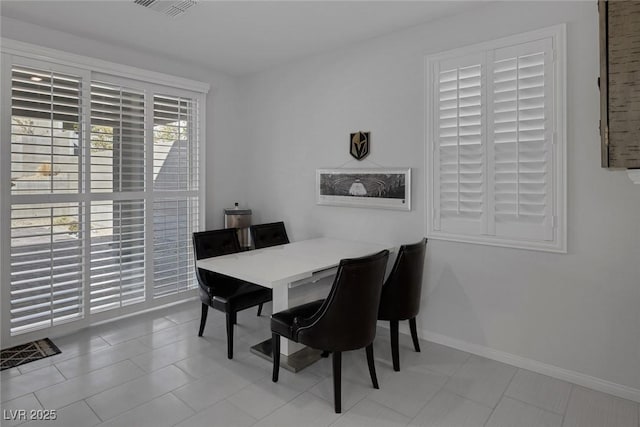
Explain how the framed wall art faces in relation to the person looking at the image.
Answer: facing the viewer and to the left of the viewer

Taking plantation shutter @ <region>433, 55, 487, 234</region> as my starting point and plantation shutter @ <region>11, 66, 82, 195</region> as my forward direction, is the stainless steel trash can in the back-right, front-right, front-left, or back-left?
front-right

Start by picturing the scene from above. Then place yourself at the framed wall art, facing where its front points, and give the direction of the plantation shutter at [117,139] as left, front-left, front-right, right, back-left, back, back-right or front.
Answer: front-right

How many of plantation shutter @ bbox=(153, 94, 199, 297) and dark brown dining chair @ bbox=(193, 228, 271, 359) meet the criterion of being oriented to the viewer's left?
0

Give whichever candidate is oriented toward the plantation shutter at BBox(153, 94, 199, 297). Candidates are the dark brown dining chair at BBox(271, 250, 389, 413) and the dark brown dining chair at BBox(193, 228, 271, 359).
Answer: the dark brown dining chair at BBox(271, 250, 389, 413)

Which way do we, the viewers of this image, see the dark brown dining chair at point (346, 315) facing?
facing away from the viewer and to the left of the viewer

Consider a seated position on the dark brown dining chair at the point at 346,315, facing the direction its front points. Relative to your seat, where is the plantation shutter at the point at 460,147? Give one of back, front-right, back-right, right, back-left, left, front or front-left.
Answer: right

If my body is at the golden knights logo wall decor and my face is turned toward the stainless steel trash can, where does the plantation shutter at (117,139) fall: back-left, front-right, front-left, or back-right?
front-left

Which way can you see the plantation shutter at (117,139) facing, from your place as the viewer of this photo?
facing the viewer and to the right of the viewer

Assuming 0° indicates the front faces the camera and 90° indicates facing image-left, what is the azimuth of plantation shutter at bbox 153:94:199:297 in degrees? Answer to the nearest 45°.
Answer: approximately 315°

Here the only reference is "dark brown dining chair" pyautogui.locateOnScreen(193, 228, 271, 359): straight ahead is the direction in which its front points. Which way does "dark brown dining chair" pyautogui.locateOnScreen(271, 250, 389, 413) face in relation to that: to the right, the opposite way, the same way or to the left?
the opposite way

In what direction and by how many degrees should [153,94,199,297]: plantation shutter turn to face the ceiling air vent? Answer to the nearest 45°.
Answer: approximately 45° to its right

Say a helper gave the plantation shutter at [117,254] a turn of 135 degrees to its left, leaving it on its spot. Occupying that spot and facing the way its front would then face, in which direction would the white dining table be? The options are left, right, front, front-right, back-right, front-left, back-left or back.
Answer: back-right

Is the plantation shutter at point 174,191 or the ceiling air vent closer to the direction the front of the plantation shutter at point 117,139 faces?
the ceiling air vent

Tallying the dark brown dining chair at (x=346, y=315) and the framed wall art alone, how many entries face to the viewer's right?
0

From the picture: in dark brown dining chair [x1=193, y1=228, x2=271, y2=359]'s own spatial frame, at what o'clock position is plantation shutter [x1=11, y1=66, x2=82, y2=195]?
The plantation shutter is roughly at 5 o'clock from the dark brown dining chair.

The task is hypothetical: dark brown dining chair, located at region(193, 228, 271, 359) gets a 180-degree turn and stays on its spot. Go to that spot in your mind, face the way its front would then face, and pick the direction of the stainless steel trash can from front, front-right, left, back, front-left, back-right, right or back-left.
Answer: front-right

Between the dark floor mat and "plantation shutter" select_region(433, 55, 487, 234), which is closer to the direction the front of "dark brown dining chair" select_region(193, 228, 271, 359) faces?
the plantation shutter
